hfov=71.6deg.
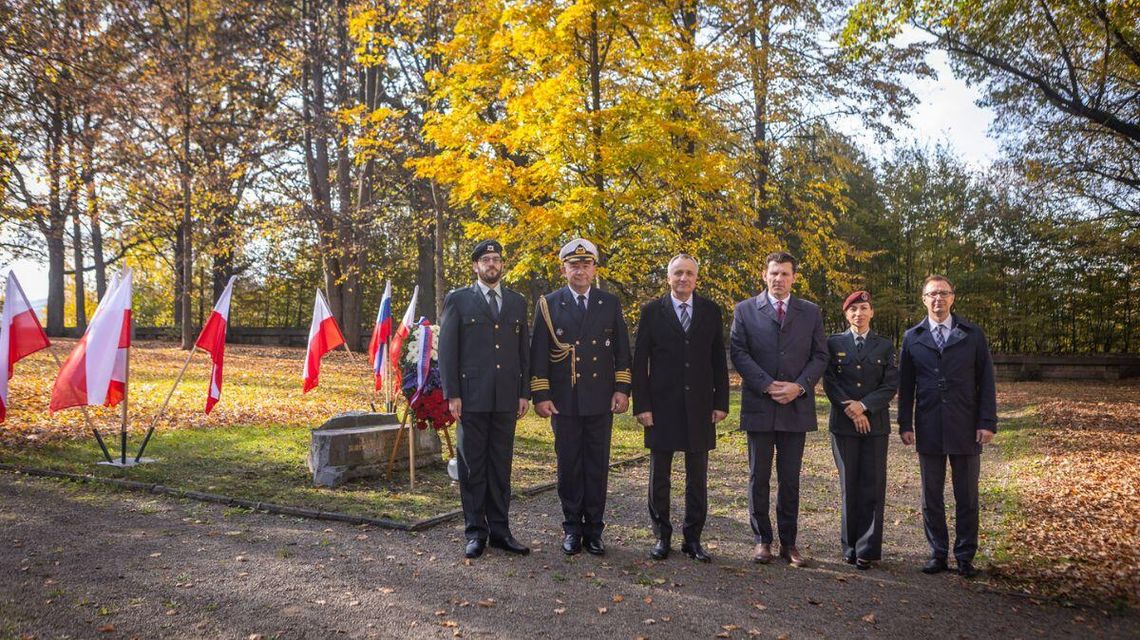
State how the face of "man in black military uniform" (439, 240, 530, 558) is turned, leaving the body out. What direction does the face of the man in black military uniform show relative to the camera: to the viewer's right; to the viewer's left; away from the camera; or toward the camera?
toward the camera

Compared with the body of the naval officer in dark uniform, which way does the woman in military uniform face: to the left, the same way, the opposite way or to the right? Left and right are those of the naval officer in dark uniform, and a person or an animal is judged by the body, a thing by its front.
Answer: the same way

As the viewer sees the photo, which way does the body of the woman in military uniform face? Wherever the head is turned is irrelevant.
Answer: toward the camera

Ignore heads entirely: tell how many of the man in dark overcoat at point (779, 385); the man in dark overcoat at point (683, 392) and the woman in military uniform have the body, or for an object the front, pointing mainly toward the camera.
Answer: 3

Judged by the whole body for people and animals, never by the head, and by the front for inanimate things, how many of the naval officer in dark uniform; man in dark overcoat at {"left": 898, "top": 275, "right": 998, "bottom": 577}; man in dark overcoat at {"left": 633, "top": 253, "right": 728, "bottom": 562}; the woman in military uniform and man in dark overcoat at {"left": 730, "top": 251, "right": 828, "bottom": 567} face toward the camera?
5

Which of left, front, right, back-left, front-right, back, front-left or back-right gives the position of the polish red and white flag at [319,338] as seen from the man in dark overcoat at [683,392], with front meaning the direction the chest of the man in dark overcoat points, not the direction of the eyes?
back-right

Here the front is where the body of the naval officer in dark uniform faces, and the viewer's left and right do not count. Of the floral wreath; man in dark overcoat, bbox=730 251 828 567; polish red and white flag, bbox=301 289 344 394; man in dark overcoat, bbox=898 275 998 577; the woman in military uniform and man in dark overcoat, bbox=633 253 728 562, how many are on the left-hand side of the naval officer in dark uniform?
4

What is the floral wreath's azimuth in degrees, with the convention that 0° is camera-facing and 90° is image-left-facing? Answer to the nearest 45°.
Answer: approximately 315°

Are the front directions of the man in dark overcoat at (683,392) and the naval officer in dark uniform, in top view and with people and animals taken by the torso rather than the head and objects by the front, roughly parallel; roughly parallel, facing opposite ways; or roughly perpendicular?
roughly parallel

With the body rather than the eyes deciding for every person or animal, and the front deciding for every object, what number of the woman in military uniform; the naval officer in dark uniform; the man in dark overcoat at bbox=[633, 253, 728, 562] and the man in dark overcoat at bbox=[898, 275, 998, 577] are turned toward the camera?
4

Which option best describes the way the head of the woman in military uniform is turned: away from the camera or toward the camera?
toward the camera

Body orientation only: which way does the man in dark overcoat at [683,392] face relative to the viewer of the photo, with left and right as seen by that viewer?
facing the viewer

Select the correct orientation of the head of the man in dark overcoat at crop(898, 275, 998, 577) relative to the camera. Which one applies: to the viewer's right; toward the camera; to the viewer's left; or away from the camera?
toward the camera

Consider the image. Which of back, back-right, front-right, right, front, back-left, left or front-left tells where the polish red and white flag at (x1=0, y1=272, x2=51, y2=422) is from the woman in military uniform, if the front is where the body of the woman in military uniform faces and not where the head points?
right

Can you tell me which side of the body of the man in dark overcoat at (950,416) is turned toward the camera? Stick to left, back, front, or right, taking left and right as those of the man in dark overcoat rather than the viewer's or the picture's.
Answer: front

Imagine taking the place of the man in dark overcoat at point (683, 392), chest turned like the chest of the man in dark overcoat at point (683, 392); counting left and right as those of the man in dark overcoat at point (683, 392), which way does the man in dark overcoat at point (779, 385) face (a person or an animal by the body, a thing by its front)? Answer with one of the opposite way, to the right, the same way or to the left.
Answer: the same way
